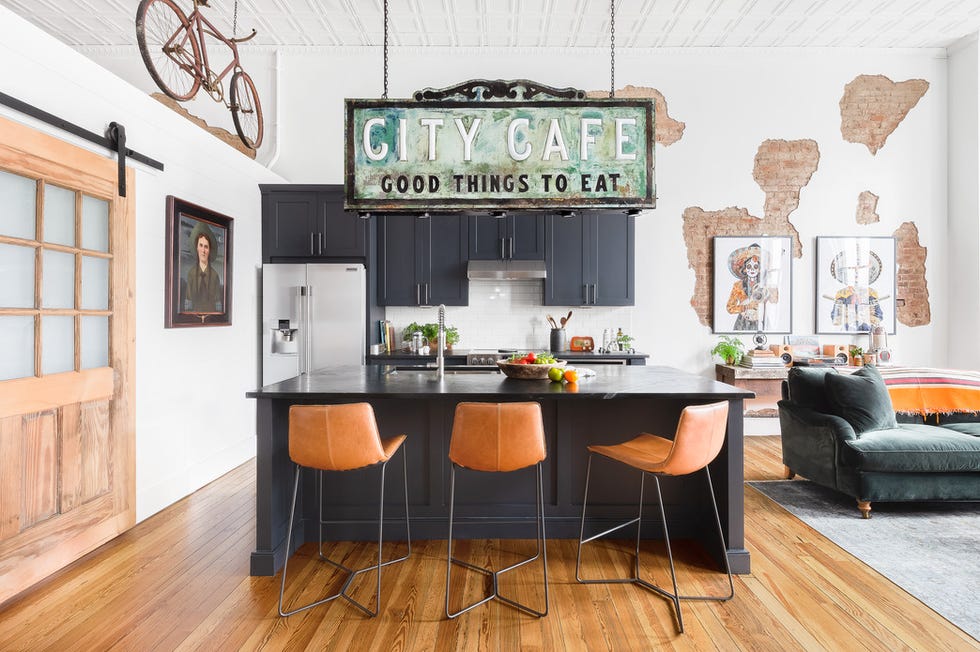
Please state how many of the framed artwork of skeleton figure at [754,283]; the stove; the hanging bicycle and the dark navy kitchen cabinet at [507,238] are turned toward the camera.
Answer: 3

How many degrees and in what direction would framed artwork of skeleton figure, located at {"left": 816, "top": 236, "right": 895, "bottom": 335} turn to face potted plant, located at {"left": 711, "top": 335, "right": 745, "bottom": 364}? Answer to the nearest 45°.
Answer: approximately 45° to its right

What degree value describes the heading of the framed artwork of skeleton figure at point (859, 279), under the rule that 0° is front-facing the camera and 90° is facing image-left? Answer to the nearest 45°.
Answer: approximately 0°

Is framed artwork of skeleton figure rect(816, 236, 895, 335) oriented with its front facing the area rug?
yes

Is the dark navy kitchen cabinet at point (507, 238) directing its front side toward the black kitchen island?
yes

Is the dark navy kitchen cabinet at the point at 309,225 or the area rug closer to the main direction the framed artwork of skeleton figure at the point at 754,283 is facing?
the area rug

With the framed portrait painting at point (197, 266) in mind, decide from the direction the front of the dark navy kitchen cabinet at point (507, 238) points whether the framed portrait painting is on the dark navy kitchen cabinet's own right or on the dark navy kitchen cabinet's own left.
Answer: on the dark navy kitchen cabinet's own right

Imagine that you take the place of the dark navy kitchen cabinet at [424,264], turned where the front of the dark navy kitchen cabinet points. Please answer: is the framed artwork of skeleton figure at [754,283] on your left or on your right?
on your left
